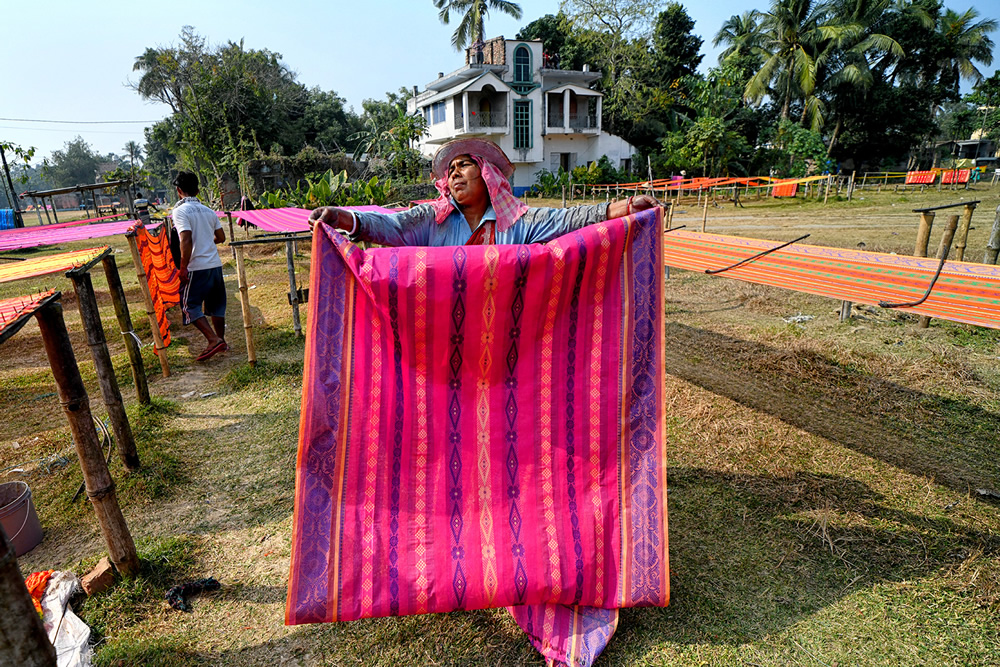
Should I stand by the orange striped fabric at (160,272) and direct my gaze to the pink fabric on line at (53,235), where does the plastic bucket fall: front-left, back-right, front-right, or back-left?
back-left

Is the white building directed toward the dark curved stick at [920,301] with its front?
yes

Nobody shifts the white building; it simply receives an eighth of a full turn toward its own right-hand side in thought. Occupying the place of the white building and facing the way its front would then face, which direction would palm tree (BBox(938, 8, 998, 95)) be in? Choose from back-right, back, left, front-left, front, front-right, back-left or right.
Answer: back-left

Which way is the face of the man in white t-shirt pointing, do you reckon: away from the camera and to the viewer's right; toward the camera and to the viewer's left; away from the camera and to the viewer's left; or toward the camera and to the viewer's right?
away from the camera and to the viewer's left

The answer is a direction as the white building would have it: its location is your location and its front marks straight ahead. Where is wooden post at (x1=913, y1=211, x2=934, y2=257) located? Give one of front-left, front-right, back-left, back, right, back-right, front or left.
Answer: front

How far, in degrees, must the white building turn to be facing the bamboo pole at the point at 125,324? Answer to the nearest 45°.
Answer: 0° — it already faces it

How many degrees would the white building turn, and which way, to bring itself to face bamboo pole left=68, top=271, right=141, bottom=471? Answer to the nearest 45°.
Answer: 0° — it already faces it

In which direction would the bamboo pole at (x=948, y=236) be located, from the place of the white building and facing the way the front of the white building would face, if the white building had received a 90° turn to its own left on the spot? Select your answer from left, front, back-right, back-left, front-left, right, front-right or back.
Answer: right

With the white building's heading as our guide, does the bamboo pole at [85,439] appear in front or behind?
in front

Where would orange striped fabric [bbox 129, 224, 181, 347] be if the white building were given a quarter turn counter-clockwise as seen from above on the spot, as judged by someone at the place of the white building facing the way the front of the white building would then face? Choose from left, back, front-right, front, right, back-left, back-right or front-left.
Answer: right

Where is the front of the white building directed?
toward the camera

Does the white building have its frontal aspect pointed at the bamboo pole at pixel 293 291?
yes

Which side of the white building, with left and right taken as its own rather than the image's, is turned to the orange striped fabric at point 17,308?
front

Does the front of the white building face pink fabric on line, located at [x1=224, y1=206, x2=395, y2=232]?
yes

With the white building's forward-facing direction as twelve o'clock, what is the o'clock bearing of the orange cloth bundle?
The orange cloth bundle is roughly at 12 o'clock from the white building.

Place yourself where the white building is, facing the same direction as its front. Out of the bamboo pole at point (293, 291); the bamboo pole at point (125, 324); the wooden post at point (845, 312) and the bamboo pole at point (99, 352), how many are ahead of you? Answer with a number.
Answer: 4

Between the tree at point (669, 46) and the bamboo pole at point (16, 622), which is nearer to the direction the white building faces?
the bamboo pole

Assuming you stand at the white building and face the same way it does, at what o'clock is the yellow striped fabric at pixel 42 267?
The yellow striped fabric is roughly at 12 o'clock from the white building.

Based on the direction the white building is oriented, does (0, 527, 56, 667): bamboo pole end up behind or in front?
in front

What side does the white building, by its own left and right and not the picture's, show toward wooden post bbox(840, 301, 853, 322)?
front
